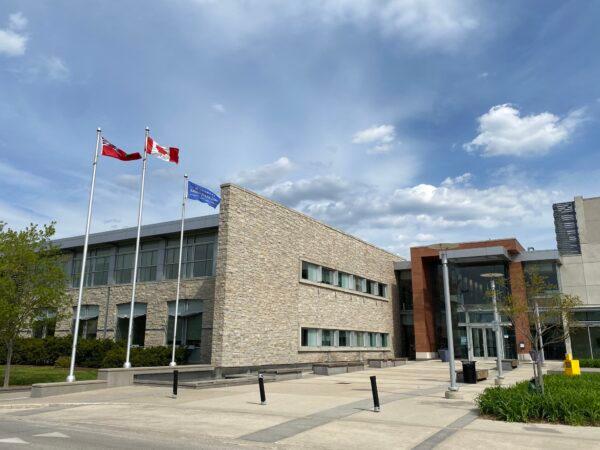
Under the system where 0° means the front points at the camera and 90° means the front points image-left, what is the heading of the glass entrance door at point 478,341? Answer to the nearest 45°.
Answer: approximately 0°

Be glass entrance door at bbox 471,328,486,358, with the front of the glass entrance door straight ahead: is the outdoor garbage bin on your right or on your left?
on your right

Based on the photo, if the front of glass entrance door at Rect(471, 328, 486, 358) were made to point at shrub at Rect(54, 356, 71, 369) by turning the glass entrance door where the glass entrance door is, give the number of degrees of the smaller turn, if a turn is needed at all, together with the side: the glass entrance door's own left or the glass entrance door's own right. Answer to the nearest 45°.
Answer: approximately 45° to the glass entrance door's own right

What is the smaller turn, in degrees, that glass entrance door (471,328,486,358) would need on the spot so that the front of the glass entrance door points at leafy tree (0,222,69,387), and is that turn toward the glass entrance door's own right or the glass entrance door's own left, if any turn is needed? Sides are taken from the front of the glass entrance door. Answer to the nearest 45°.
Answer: approximately 45° to the glass entrance door's own right

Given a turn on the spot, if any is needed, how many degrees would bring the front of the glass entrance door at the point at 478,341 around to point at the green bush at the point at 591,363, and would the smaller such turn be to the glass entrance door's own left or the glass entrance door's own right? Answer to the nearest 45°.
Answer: approximately 45° to the glass entrance door's own left
